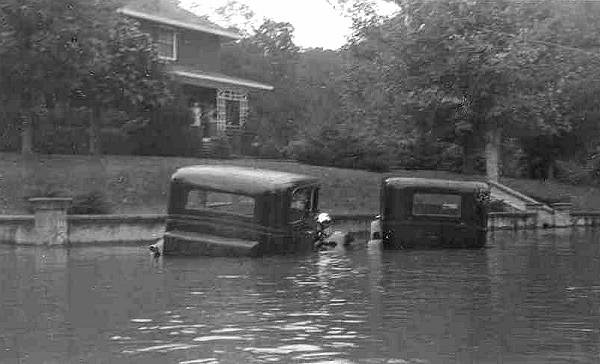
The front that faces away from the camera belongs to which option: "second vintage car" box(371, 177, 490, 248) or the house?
the second vintage car

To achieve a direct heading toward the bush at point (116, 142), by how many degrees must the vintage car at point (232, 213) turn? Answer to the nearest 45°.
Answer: approximately 45° to its left

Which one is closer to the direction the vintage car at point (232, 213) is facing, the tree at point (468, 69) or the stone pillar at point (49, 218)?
the tree

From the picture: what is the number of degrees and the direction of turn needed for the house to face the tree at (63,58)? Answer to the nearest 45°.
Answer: approximately 45° to its right

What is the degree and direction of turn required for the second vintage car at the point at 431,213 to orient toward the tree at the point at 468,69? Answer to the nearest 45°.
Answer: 0° — it already faces it

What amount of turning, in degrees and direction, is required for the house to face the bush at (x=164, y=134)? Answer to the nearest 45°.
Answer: approximately 45° to its right

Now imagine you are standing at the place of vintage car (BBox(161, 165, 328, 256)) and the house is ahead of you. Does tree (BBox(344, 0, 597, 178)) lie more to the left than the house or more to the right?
right

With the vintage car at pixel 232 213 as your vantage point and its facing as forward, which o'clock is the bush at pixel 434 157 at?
The bush is roughly at 11 o'clock from the vintage car.

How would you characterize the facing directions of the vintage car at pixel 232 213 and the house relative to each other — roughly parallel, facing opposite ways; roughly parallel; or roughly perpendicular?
roughly perpendicular

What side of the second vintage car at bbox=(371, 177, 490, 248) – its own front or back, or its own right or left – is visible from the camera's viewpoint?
back

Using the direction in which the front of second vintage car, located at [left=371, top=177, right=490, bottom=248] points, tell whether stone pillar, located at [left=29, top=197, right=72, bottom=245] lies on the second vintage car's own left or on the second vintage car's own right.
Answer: on the second vintage car's own left

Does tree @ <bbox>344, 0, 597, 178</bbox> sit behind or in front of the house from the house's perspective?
in front

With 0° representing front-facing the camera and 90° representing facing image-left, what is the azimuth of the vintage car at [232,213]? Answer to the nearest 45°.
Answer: approximately 225°

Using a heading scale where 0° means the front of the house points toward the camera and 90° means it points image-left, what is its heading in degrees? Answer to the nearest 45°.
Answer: approximately 315°

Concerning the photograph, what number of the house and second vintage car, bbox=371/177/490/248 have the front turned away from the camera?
1
